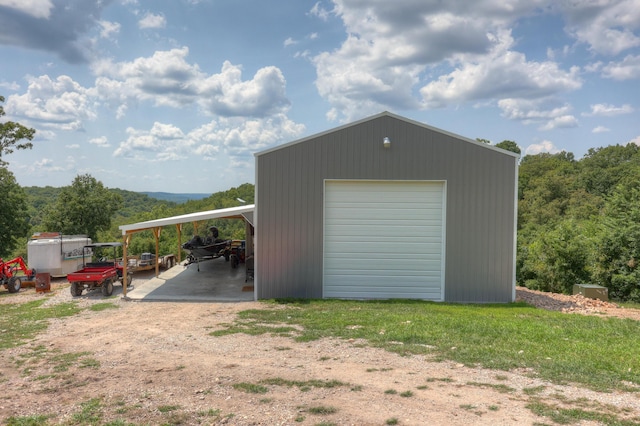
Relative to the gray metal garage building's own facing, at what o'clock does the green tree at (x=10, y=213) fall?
The green tree is roughly at 4 o'clock from the gray metal garage building.

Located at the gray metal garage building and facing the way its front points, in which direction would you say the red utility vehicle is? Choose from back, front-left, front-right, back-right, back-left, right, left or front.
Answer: right

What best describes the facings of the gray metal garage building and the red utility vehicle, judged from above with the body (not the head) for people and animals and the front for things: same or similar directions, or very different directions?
very different directions

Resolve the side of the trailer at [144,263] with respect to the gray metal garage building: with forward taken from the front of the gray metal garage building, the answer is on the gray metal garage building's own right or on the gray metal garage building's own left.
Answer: on the gray metal garage building's own right

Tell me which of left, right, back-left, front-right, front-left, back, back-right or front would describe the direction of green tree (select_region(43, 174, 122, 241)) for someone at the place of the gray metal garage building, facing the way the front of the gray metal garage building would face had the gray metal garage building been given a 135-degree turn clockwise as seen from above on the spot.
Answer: front
